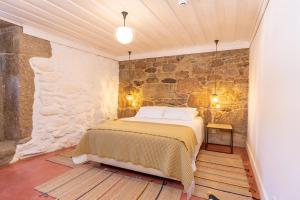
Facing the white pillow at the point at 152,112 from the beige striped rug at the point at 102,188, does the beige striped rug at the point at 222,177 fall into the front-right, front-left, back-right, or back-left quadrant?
front-right

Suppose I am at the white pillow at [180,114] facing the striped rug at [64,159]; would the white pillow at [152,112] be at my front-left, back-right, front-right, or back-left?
front-right

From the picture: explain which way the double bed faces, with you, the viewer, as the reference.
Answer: facing the viewer and to the left of the viewer
